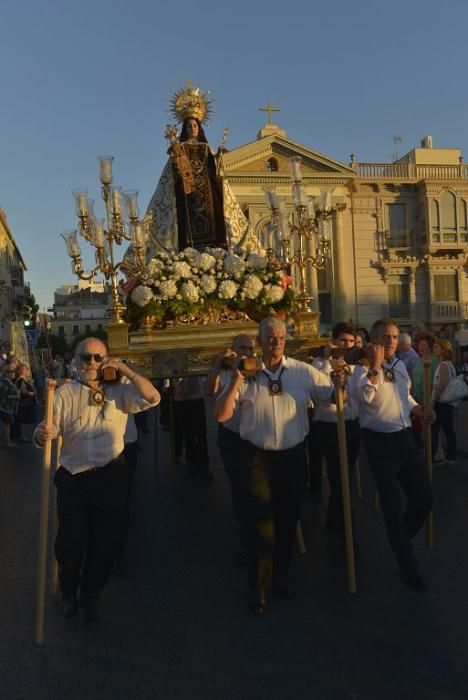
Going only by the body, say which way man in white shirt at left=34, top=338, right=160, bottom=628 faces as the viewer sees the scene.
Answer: toward the camera

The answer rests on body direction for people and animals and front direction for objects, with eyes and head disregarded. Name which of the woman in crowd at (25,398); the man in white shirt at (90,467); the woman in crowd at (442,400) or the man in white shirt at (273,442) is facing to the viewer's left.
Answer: the woman in crowd at (442,400)

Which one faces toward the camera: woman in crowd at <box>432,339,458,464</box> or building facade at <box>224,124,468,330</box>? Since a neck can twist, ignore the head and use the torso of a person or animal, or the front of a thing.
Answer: the building facade

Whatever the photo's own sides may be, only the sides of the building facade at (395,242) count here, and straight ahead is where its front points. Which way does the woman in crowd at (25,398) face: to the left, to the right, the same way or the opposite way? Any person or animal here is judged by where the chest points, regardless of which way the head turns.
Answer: to the left

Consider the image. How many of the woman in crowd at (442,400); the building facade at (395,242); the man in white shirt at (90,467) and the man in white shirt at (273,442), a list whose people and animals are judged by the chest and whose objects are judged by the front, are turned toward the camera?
3

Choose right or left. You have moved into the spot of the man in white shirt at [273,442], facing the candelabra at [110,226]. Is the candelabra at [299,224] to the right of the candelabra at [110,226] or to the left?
right

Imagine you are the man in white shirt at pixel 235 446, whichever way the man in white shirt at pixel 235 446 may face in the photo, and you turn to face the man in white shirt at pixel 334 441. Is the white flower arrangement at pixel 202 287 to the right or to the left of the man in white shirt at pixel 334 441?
left

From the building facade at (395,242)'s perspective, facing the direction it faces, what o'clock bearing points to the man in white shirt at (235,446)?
The man in white shirt is roughly at 12 o'clock from the building facade.

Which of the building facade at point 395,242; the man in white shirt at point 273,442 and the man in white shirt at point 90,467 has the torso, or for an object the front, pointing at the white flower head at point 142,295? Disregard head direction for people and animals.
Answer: the building facade

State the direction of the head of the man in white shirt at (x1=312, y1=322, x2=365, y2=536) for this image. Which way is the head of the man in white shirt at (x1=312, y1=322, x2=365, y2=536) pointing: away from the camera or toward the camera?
toward the camera

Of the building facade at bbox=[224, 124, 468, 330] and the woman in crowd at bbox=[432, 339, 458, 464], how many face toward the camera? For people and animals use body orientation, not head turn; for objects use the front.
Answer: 1

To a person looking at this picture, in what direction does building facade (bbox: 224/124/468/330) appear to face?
facing the viewer

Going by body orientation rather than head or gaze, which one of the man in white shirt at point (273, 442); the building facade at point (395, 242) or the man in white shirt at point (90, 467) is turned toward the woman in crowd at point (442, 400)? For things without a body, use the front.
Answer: the building facade

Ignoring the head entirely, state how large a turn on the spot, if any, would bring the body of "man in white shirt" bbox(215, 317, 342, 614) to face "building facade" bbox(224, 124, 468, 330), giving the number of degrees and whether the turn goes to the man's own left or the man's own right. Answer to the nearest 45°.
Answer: approximately 180°

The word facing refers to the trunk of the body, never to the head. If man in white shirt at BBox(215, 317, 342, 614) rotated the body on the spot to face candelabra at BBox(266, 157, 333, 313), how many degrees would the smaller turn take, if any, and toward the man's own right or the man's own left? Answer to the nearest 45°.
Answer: approximately 180°

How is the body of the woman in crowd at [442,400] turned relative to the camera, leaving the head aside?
to the viewer's left
